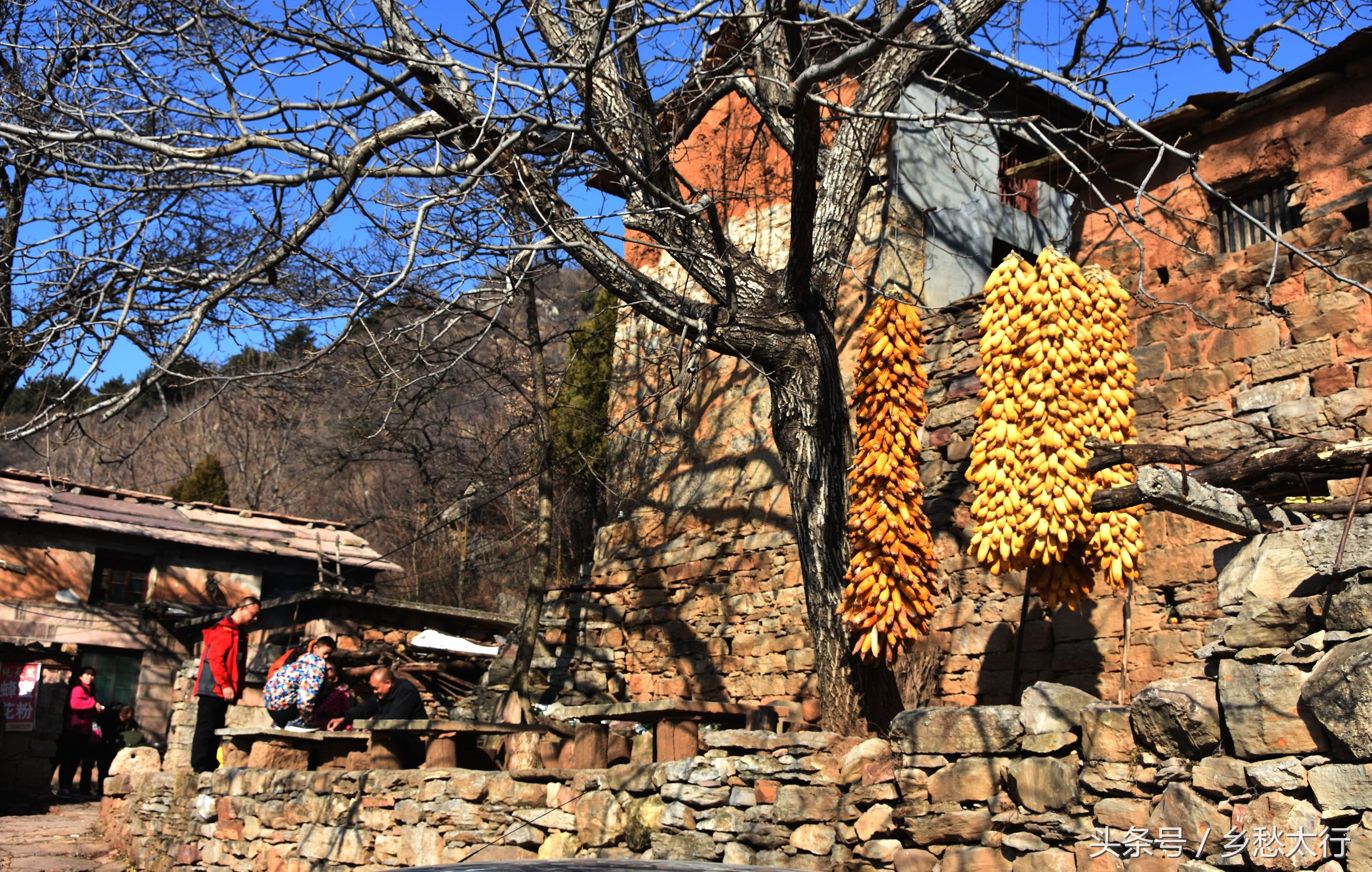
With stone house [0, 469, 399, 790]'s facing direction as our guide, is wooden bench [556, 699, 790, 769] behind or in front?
in front

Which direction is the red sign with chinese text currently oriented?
toward the camera

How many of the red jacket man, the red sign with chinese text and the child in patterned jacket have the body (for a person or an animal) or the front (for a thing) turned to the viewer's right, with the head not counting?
2

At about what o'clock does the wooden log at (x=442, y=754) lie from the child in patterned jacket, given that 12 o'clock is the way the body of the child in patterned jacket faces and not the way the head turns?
The wooden log is roughly at 2 o'clock from the child in patterned jacket.

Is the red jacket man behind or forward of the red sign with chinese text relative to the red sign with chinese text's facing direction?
forward

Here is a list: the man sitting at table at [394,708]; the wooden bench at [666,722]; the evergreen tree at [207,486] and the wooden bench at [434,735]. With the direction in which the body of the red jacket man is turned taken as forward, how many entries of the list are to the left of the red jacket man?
1

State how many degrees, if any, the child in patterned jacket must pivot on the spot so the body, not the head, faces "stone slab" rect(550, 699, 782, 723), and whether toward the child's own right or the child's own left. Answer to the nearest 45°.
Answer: approximately 45° to the child's own right

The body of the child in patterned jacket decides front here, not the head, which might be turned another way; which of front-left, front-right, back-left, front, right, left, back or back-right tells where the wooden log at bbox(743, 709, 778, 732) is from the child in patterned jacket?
front-right

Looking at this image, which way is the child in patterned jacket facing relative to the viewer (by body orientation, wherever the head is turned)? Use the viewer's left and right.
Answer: facing to the right of the viewer

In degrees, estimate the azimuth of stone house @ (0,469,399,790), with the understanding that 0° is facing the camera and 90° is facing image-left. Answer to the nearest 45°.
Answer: approximately 315°

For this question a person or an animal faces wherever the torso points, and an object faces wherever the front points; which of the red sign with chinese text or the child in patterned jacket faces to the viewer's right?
the child in patterned jacket

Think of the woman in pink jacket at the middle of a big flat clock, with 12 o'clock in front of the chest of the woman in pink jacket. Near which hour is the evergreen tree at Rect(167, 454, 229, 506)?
The evergreen tree is roughly at 8 o'clock from the woman in pink jacket.

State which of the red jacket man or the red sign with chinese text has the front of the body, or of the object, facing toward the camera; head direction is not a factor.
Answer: the red sign with chinese text

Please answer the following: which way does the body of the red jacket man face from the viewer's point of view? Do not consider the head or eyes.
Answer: to the viewer's right
